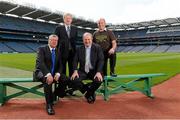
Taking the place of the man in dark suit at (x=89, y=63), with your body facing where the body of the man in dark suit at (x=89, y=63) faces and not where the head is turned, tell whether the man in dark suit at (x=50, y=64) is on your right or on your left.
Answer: on your right

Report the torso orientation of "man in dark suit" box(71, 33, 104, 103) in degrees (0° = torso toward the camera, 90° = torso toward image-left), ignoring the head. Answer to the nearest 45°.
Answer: approximately 0°

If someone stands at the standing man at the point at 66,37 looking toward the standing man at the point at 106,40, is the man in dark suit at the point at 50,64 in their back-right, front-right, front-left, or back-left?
back-right

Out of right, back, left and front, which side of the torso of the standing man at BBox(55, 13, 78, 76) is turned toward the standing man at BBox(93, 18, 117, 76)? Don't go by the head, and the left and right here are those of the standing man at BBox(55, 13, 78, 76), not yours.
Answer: left

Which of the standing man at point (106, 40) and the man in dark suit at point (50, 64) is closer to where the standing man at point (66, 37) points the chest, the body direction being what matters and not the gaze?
the man in dark suit

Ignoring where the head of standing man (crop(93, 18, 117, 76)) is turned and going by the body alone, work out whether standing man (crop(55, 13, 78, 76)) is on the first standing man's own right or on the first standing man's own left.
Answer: on the first standing man's own right

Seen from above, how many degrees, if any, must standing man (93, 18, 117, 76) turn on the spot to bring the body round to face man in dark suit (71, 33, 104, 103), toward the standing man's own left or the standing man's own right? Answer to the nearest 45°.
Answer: approximately 45° to the standing man's own right

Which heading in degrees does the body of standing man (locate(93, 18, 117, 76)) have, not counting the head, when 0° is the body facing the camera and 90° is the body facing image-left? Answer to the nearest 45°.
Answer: approximately 0°

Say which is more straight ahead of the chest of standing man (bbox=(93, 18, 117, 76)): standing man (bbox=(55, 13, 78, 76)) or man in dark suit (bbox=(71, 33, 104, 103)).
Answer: the man in dark suit
